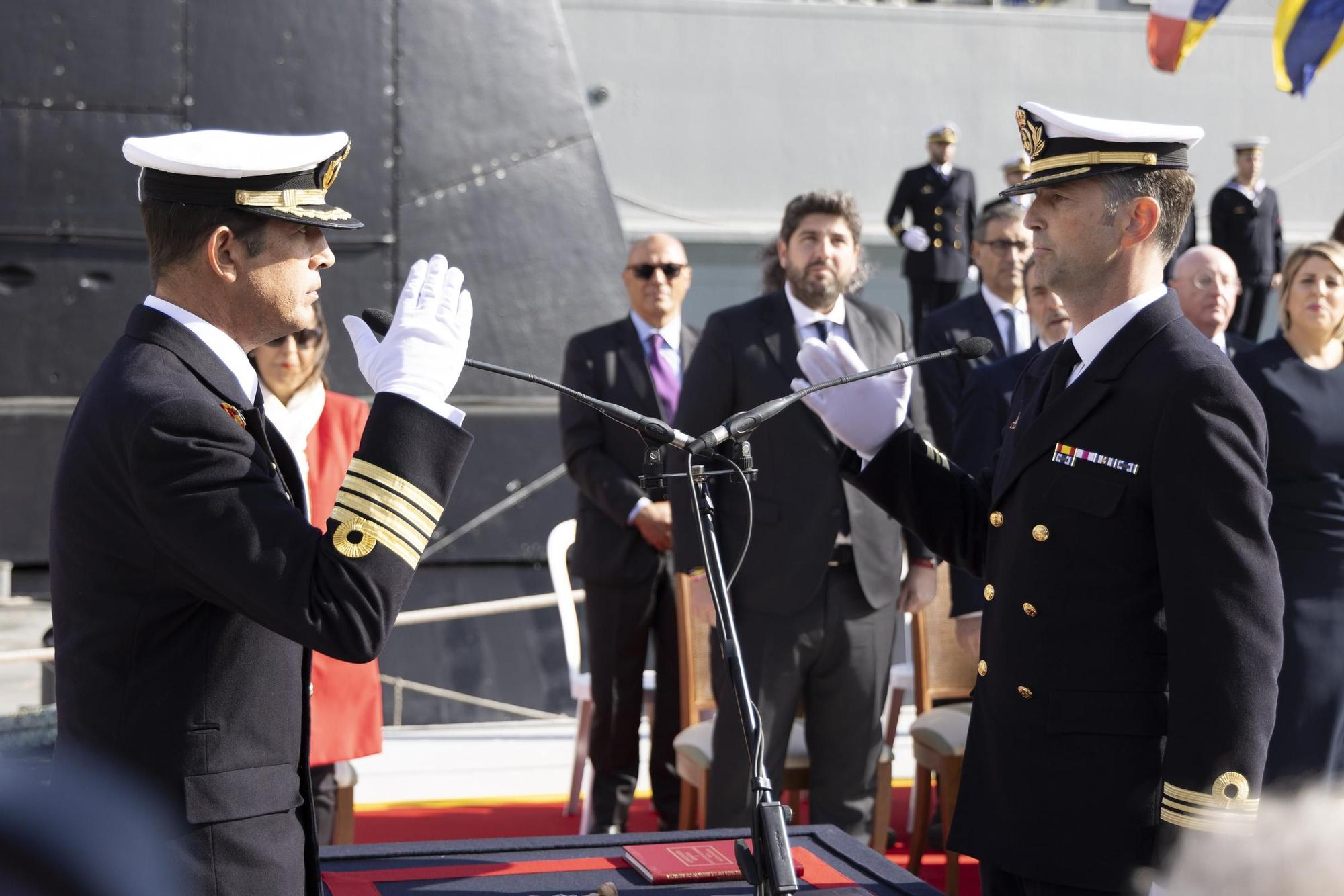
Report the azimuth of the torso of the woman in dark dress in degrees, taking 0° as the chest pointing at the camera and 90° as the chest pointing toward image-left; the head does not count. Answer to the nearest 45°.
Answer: approximately 0°

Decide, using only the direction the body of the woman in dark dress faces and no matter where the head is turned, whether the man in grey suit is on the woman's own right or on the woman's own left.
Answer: on the woman's own right

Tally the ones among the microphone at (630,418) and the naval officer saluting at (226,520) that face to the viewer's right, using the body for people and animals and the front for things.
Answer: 1

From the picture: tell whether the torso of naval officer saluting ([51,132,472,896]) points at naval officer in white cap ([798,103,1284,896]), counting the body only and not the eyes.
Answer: yes

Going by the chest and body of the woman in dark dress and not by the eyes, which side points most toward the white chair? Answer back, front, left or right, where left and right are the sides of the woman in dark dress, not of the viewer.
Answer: right

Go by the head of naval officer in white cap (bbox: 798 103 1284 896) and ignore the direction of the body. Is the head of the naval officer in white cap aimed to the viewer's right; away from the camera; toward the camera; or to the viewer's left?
to the viewer's left

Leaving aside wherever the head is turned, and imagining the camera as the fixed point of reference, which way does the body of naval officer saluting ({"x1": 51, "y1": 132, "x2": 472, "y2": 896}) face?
to the viewer's right

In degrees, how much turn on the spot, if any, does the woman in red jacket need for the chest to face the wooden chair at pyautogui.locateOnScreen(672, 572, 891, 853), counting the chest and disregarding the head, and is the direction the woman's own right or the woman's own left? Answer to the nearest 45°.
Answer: approximately 90° to the woman's own left

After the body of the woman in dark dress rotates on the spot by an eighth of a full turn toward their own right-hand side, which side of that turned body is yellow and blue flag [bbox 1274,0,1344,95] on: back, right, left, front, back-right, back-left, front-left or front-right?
back-right

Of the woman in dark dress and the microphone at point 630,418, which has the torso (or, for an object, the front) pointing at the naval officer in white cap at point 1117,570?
the woman in dark dress

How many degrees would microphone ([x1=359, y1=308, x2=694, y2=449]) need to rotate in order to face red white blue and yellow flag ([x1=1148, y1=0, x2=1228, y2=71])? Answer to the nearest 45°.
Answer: approximately 90° to its right

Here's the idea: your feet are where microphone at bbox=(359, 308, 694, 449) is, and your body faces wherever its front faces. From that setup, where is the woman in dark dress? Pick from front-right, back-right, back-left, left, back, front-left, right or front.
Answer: back-right

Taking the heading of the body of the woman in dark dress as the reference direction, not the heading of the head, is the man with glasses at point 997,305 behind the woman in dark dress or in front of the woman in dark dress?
behind

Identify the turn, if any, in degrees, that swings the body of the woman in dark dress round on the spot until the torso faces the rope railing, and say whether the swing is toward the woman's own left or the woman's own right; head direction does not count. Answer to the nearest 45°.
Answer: approximately 90° to the woman's own right

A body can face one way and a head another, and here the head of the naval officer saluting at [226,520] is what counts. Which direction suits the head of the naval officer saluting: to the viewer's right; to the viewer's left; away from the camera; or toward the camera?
to the viewer's right

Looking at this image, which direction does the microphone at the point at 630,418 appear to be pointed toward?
to the viewer's left
